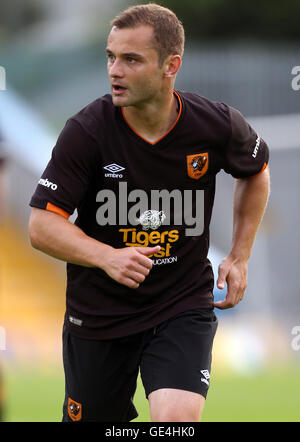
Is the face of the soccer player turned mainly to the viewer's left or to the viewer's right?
to the viewer's left

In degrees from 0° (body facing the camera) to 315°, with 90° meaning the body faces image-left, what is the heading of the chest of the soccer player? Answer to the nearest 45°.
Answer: approximately 0°
